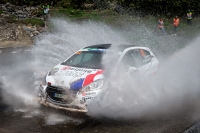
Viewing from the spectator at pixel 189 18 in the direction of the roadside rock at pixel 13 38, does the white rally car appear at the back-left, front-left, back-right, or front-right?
front-left

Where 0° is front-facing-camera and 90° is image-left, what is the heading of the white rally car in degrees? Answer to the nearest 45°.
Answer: approximately 45°

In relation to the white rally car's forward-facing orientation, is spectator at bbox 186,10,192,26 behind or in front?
behind

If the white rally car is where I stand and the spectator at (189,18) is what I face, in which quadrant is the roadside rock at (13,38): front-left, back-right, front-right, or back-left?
front-left

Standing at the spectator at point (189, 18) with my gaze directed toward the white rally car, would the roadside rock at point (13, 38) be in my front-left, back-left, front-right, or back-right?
front-right

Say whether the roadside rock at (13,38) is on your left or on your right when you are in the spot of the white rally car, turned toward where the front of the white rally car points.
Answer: on your right

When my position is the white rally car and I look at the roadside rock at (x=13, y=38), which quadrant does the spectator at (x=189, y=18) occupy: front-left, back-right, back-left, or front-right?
front-right
